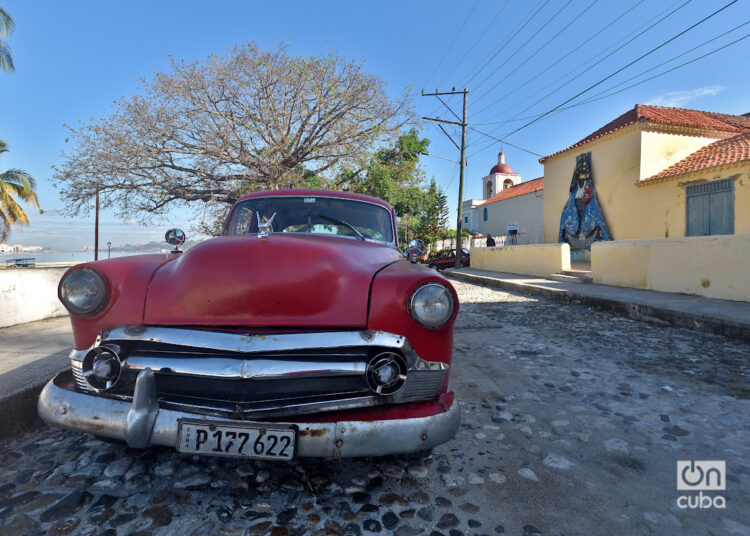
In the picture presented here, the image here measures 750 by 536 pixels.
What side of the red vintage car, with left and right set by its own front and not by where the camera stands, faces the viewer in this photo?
front

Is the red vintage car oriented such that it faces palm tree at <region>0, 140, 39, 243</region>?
no

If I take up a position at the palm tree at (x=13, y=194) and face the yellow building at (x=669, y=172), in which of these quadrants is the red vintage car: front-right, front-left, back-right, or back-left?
front-right

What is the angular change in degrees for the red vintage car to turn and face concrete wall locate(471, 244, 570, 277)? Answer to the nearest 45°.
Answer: approximately 135° to its left

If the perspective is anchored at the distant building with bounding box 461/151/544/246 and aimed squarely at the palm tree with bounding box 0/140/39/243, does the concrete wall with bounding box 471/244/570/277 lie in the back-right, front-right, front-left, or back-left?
front-left

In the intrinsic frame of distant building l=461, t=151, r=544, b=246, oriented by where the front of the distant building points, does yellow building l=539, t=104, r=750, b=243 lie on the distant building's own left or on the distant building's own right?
on the distant building's own left

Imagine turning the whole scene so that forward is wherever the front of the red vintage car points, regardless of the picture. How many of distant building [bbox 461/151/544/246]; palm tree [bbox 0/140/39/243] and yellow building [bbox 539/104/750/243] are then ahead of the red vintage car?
0

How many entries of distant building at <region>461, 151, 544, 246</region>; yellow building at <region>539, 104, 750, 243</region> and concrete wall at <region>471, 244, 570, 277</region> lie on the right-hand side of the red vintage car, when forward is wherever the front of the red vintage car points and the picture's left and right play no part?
0

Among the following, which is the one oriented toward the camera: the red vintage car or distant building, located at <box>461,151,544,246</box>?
the red vintage car

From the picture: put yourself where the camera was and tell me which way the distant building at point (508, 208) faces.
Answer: facing to the left of the viewer

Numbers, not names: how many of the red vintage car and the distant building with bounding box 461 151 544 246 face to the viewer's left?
1

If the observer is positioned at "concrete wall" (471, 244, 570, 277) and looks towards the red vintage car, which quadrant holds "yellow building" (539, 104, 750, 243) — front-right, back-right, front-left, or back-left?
back-left

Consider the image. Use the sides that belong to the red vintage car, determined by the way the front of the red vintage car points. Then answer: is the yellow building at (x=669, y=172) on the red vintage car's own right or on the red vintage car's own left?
on the red vintage car's own left

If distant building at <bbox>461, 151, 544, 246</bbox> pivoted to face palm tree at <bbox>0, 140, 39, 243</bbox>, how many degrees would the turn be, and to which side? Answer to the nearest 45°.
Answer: approximately 45° to its left

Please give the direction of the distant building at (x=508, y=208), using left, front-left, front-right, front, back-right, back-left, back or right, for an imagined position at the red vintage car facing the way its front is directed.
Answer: back-left
